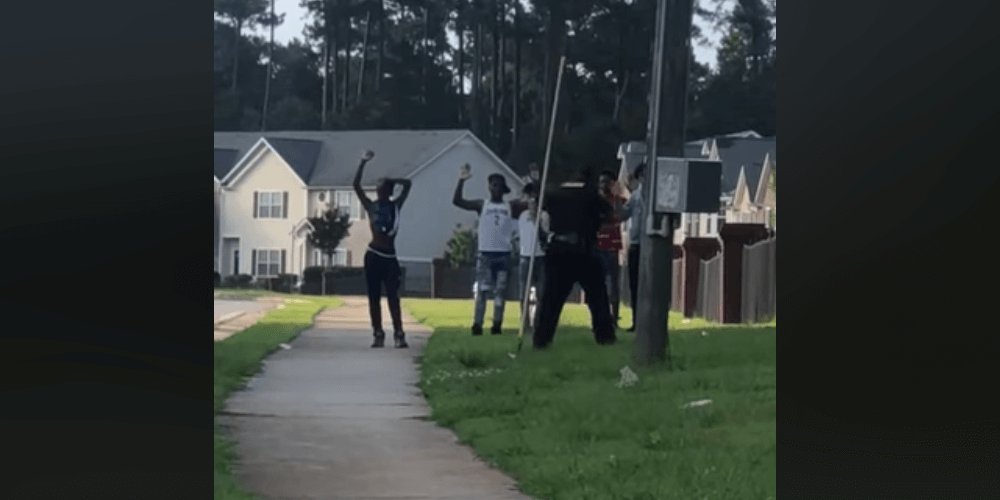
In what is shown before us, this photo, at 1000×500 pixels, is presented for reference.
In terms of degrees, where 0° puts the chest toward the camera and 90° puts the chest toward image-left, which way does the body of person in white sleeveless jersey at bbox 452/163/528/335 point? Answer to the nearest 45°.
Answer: approximately 0°

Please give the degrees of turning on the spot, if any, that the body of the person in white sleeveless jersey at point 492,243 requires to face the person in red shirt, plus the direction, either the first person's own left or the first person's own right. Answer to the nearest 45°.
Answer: approximately 90° to the first person's own left

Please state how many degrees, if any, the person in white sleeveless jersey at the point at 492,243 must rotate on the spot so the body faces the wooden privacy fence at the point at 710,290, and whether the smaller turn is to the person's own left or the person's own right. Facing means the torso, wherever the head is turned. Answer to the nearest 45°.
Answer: approximately 135° to the person's own left

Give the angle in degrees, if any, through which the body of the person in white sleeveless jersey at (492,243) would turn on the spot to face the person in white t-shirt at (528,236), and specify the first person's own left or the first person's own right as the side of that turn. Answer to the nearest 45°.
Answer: approximately 135° to the first person's own left
